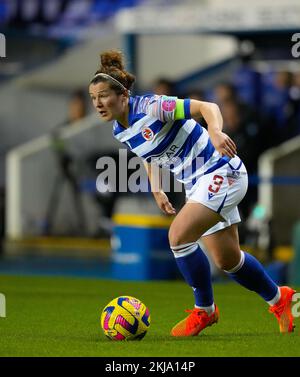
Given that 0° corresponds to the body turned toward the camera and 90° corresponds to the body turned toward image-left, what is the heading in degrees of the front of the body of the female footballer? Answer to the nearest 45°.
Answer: approximately 45°
